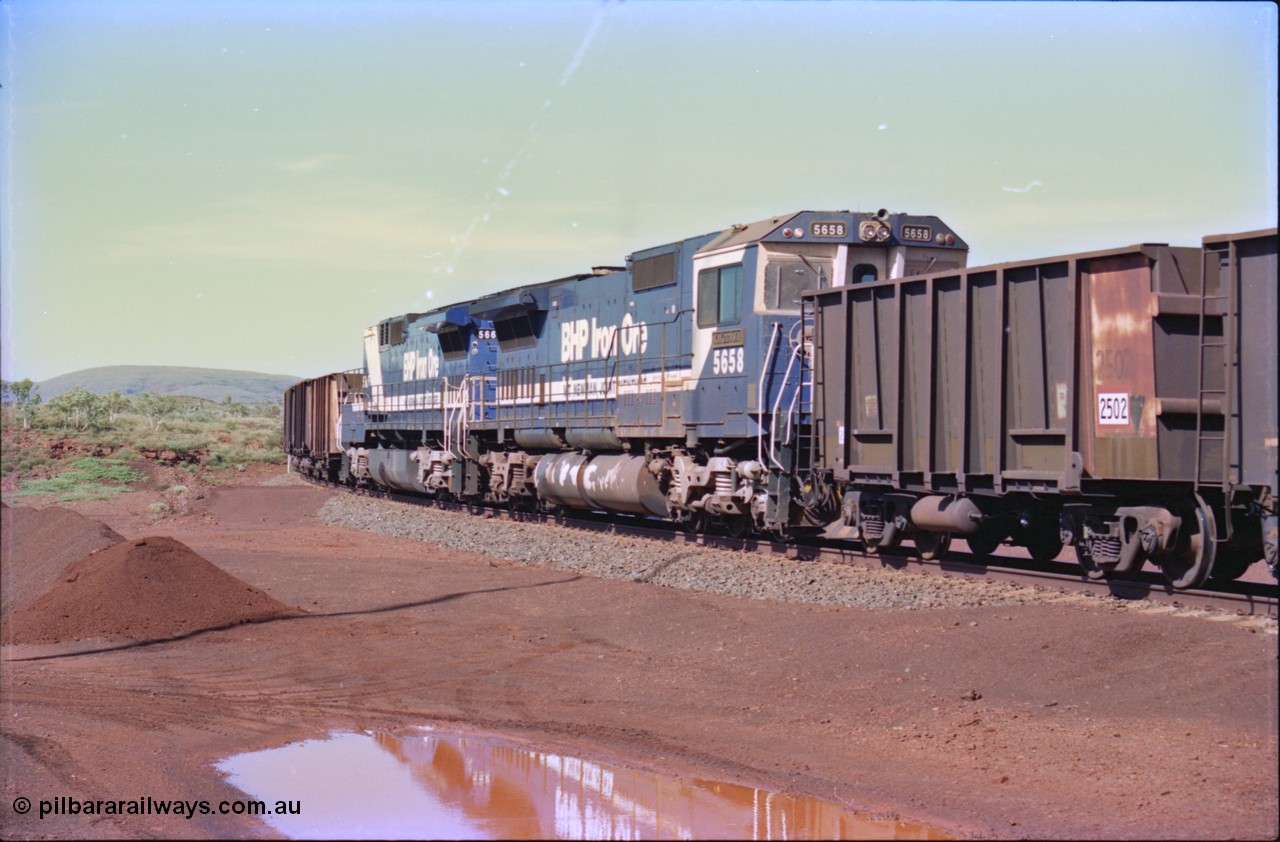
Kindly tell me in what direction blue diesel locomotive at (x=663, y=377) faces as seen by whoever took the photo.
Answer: facing the viewer and to the right of the viewer
